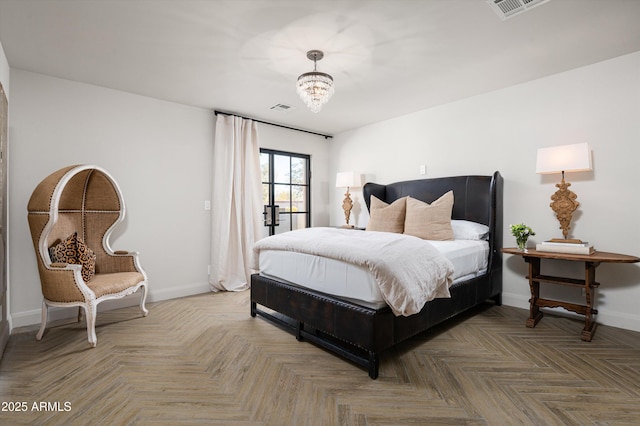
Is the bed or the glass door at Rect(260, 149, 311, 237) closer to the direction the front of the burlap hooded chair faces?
the bed

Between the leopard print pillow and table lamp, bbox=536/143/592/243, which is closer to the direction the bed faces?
the leopard print pillow

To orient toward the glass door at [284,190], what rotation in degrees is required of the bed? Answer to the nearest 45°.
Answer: approximately 90° to its right

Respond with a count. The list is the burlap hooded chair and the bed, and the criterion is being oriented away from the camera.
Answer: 0

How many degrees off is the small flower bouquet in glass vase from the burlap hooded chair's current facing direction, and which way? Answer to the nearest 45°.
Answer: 0° — it already faces it

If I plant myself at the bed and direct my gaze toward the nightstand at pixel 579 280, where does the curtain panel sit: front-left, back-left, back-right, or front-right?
back-left

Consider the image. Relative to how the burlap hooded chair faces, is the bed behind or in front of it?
in front

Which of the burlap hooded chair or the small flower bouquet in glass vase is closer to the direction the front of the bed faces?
the burlap hooded chair

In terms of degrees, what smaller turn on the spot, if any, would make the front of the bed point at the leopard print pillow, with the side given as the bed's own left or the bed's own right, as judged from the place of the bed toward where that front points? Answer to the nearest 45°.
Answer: approximately 45° to the bed's own right

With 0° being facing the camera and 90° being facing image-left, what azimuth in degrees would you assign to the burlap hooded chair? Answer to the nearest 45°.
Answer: approximately 315°

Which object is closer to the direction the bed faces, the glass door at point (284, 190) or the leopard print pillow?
the leopard print pillow

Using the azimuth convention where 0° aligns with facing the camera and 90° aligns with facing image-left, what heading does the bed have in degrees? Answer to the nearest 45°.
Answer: approximately 45°

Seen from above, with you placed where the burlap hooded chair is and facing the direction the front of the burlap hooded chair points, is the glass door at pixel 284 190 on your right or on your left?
on your left

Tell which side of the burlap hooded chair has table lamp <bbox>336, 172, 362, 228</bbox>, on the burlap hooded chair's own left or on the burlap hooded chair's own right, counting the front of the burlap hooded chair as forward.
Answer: on the burlap hooded chair's own left
